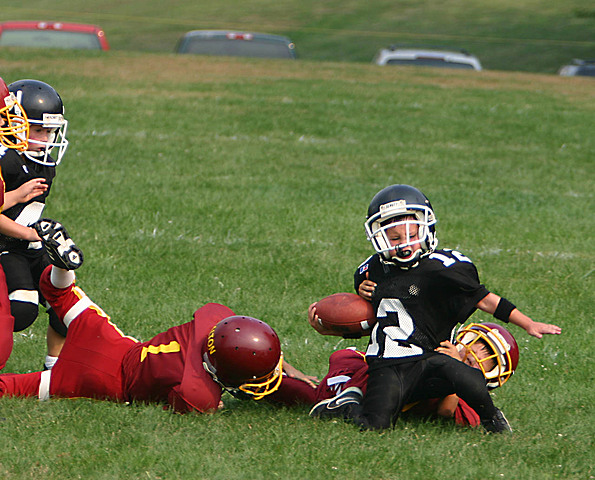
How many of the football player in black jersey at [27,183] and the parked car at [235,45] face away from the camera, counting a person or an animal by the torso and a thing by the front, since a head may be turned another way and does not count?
1

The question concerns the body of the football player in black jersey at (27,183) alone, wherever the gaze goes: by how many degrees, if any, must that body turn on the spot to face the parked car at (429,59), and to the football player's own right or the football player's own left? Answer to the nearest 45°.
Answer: approximately 90° to the football player's own left

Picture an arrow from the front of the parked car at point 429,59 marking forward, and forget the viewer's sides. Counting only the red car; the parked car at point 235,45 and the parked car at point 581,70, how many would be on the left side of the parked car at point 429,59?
2

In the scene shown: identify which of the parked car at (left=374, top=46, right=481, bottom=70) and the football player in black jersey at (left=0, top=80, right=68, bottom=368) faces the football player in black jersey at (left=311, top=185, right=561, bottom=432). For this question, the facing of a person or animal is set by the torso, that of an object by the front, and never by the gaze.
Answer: the football player in black jersey at (left=0, top=80, right=68, bottom=368)

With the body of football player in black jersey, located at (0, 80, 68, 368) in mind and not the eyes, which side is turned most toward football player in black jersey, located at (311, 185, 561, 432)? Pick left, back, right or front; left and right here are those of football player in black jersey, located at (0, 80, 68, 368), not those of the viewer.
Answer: front

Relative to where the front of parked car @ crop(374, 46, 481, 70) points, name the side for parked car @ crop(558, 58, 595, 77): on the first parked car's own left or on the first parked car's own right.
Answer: on the first parked car's own right

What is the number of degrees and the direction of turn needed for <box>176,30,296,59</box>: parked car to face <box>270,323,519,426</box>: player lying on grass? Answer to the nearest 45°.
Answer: approximately 180°

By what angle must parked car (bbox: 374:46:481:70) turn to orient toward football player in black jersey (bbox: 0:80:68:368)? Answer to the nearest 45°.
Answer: approximately 180°

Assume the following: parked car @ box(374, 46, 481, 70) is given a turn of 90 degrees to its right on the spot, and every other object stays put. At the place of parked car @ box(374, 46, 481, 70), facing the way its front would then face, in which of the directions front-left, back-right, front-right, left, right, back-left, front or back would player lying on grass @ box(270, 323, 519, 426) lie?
right

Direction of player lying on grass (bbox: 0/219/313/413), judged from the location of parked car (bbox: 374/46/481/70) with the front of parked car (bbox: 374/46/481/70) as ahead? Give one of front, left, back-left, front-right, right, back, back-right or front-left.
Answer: back

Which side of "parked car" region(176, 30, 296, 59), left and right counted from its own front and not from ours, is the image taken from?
back

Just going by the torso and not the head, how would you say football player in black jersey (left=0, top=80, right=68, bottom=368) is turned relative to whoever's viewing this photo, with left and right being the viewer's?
facing the viewer and to the right of the viewer

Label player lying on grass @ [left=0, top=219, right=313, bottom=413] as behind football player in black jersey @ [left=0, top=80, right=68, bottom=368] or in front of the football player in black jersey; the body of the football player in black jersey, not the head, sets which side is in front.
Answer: in front

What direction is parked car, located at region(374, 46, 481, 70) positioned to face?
away from the camera

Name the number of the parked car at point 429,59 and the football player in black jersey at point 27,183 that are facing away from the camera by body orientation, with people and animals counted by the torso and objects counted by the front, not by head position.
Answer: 1

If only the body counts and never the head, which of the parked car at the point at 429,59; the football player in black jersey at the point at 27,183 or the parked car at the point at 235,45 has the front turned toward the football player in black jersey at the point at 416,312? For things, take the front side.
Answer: the football player in black jersey at the point at 27,183

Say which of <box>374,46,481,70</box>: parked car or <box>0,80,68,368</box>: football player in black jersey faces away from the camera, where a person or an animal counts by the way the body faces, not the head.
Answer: the parked car
